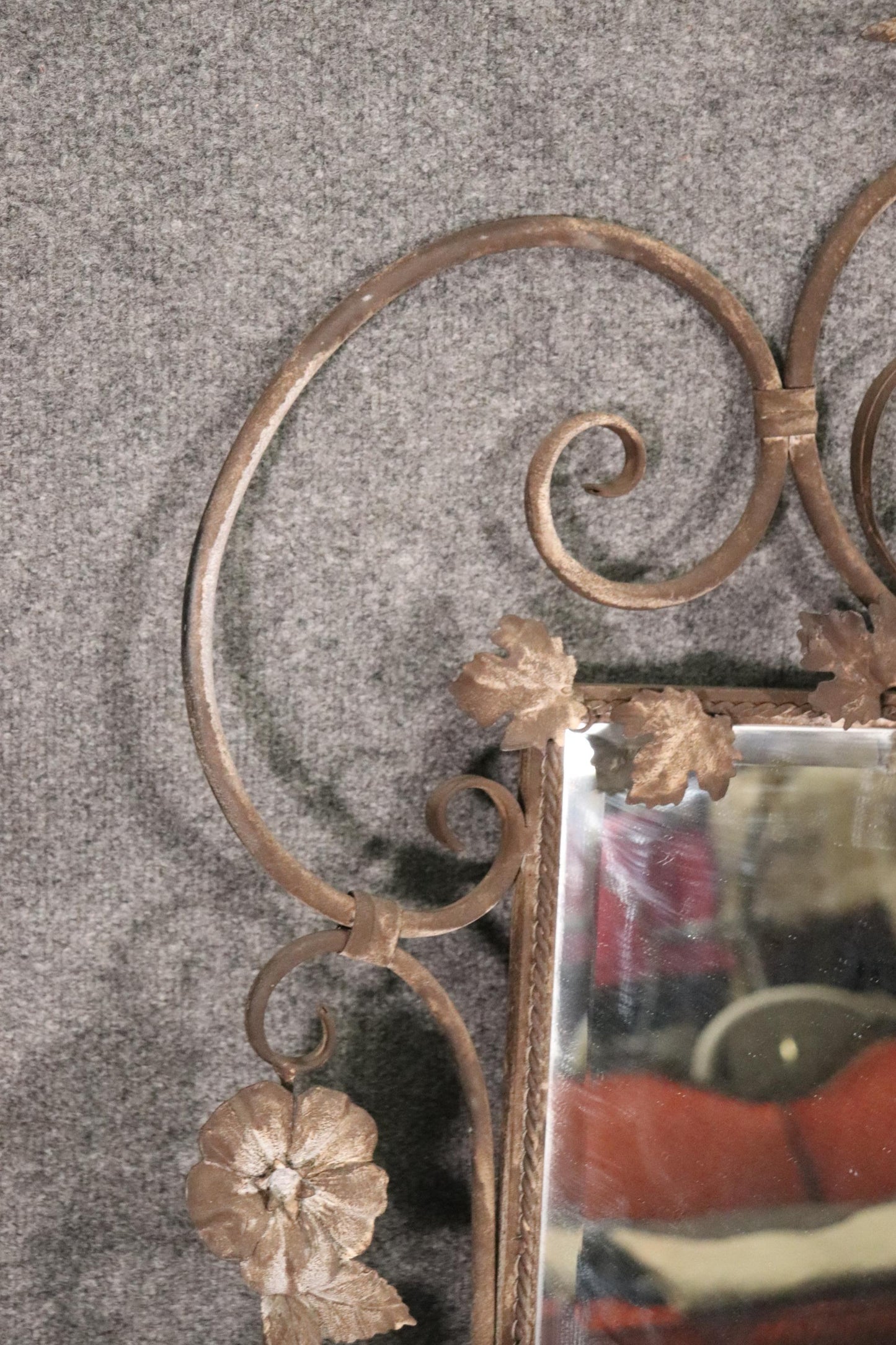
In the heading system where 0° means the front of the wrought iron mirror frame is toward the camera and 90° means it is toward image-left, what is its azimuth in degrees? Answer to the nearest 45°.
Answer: approximately 0°
